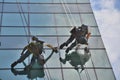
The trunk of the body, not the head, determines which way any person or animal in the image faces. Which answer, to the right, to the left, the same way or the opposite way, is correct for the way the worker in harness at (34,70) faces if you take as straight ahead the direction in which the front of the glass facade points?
the opposite way

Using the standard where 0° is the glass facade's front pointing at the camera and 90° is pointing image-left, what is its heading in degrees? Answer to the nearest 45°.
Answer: approximately 0°

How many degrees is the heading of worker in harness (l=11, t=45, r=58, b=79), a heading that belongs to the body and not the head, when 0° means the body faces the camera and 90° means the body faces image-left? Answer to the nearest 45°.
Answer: approximately 180°
